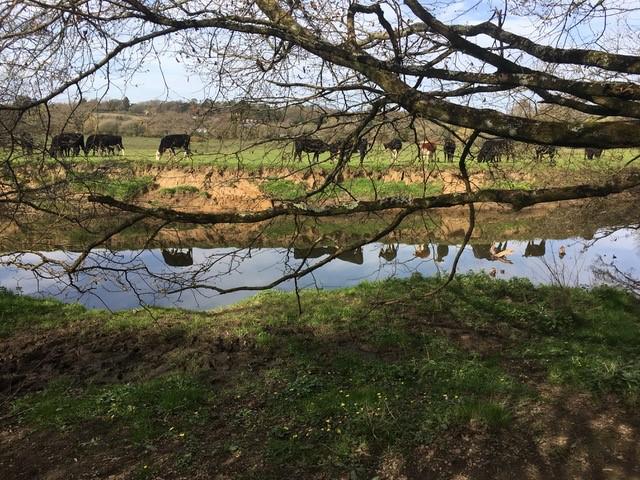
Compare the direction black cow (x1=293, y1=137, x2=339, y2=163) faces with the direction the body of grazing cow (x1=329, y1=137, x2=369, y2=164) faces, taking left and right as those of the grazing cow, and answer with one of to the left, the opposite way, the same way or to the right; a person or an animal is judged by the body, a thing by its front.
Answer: the opposite way

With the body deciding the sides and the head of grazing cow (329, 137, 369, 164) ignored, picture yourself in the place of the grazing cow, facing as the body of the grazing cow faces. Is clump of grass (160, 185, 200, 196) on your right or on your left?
on your right

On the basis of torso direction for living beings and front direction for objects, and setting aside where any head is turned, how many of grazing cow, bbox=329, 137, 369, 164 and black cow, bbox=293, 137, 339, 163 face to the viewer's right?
1
